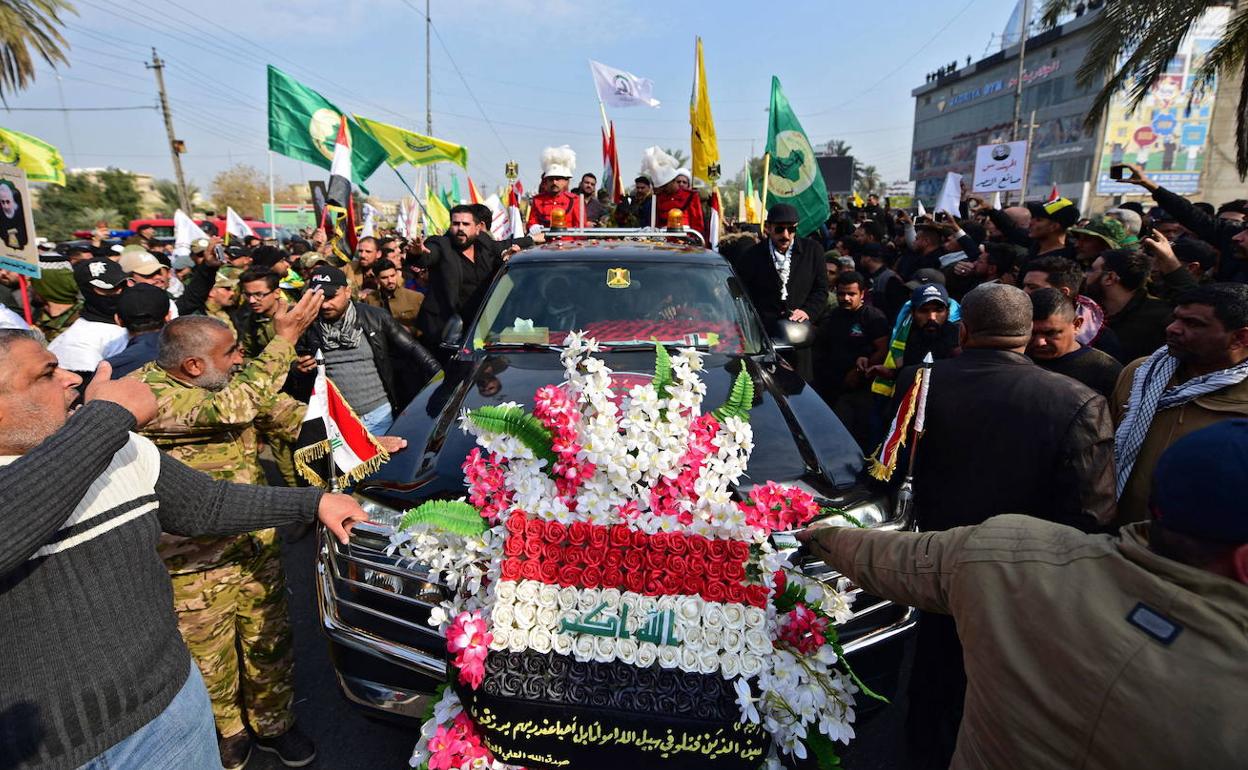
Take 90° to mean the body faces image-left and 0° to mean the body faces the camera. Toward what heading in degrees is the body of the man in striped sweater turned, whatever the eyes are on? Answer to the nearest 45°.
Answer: approximately 315°

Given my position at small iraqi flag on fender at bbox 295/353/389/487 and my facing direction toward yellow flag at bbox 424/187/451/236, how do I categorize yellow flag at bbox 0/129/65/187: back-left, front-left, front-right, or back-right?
front-left

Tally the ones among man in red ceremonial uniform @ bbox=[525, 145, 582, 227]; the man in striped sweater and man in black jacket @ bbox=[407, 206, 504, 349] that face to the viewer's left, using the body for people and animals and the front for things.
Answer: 0

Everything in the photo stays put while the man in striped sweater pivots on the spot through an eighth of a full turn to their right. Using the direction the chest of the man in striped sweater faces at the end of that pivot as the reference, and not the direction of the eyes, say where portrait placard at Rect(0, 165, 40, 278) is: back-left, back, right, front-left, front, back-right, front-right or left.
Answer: back

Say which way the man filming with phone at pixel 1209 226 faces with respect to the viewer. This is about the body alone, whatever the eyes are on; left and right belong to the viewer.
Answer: facing to the left of the viewer

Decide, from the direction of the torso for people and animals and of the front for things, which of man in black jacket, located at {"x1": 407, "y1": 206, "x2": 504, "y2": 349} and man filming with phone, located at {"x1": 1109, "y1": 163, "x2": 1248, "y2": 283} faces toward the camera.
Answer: the man in black jacket

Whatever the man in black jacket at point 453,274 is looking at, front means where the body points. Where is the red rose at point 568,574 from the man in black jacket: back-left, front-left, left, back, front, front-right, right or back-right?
front

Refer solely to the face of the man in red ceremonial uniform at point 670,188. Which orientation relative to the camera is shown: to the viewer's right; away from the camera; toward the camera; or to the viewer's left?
toward the camera

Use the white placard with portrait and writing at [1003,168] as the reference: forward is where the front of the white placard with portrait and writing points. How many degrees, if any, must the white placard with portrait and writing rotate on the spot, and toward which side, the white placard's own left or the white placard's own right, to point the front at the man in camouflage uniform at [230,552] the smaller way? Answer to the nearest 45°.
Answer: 0° — it already faces them

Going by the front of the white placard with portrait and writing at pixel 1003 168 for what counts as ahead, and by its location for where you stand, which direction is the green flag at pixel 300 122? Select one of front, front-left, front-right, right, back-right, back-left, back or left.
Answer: front-right

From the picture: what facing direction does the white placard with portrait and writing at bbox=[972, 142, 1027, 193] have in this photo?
toward the camera

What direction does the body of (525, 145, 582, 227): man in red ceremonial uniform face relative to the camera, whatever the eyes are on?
toward the camera

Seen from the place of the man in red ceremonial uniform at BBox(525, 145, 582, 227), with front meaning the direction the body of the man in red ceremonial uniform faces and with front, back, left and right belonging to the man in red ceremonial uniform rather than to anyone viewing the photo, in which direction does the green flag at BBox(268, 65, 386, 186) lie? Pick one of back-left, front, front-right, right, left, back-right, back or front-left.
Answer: right

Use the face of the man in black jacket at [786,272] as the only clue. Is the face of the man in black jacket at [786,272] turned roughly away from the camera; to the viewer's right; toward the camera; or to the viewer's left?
toward the camera

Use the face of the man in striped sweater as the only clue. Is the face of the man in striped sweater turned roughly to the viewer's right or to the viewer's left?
to the viewer's right

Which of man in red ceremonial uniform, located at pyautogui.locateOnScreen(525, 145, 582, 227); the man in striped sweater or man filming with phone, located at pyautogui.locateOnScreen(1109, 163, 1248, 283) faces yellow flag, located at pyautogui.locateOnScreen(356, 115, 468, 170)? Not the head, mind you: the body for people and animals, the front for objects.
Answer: the man filming with phone

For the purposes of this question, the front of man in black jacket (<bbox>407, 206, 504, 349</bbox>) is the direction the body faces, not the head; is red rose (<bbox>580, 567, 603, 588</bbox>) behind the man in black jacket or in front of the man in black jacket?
in front

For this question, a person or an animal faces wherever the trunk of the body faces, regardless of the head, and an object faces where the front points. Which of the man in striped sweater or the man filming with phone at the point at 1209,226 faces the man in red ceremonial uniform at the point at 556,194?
the man filming with phone

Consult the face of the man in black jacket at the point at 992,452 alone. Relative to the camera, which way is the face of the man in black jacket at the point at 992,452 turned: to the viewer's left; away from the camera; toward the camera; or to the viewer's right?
away from the camera

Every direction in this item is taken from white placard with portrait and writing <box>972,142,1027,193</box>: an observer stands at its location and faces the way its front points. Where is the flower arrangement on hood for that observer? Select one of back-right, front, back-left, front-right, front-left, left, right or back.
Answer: front

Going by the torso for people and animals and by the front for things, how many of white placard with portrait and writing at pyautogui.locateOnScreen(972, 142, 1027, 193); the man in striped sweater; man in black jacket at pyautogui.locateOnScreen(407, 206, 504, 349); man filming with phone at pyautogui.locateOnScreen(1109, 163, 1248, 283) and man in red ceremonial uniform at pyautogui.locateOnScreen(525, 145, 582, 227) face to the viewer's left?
1
